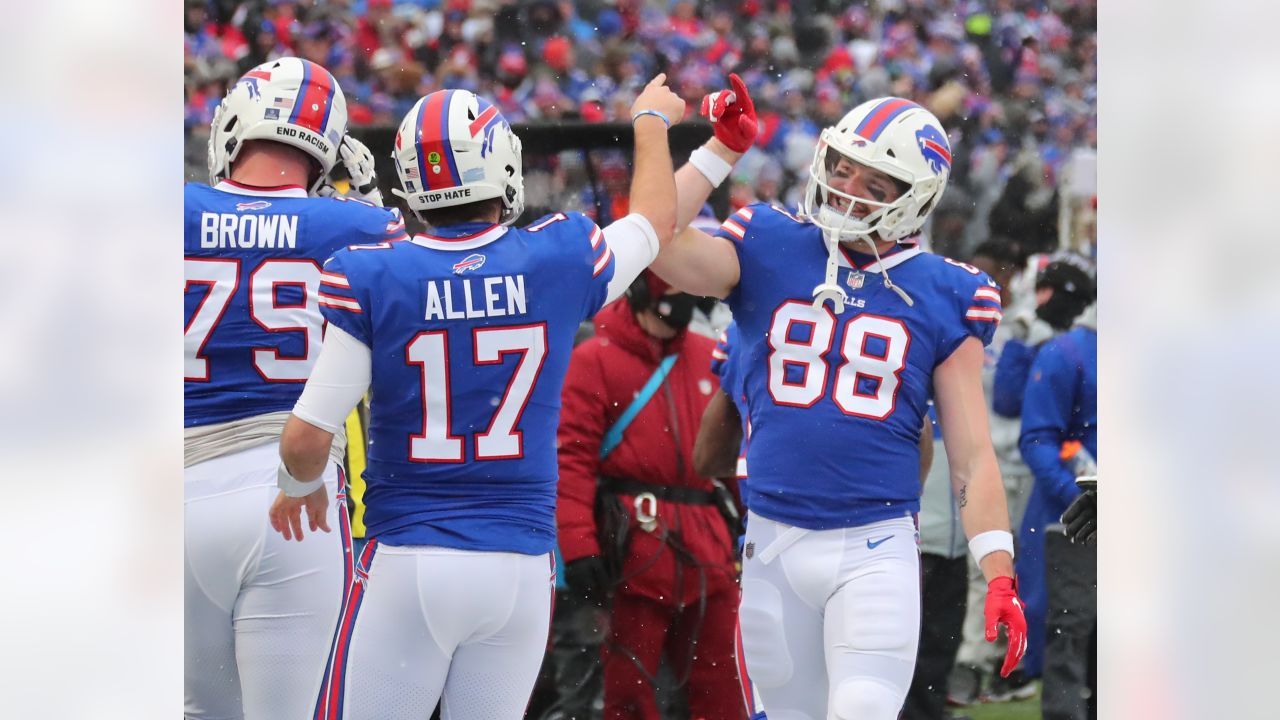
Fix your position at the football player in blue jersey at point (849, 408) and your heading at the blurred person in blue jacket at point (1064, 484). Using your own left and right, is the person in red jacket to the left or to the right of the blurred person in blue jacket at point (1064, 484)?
left

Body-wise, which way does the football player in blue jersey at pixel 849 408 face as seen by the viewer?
toward the camera

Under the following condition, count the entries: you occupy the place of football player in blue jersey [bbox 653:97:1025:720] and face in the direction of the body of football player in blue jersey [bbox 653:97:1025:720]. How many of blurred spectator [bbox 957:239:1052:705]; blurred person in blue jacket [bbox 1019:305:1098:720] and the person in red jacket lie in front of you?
0

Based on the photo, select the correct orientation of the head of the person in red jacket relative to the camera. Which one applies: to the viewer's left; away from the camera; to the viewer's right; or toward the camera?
toward the camera

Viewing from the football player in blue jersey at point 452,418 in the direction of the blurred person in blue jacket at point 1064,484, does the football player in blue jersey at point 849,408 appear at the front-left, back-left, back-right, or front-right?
front-right

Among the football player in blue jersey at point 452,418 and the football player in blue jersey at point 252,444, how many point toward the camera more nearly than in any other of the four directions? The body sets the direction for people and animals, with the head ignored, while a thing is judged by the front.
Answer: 0

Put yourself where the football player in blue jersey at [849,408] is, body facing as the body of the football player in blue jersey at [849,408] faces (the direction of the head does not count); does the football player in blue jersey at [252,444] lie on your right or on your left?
on your right

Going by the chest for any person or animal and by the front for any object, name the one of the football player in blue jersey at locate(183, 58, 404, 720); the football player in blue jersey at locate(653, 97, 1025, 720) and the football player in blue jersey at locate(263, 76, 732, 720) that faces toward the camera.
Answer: the football player in blue jersey at locate(653, 97, 1025, 720)

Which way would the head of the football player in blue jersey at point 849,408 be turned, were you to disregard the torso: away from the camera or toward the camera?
toward the camera

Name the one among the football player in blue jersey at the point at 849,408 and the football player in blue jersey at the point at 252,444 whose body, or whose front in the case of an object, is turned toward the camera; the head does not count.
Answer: the football player in blue jersey at the point at 849,408

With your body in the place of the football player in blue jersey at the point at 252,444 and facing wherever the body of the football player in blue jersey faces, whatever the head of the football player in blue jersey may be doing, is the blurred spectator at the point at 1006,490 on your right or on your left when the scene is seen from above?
on your right

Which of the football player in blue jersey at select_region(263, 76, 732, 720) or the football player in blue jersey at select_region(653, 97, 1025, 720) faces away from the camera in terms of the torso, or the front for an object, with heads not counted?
the football player in blue jersey at select_region(263, 76, 732, 720)

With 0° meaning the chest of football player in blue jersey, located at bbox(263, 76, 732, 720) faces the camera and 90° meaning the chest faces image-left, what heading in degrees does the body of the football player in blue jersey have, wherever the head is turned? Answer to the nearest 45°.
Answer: approximately 180°

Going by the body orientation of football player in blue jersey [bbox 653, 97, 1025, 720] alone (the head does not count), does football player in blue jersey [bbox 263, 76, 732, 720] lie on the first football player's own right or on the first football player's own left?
on the first football player's own right

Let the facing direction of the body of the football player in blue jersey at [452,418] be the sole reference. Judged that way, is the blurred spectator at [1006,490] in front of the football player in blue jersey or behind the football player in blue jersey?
in front

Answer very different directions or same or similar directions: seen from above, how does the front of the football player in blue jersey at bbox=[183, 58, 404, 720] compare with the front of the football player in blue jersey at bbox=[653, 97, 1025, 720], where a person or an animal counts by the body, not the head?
very different directions

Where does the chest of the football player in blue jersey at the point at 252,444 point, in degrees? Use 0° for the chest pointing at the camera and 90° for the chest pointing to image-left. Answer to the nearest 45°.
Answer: approximately 180°

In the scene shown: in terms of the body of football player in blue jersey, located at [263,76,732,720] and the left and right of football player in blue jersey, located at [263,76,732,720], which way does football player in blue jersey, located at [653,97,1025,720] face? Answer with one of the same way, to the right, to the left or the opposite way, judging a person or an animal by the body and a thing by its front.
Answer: the opposite way

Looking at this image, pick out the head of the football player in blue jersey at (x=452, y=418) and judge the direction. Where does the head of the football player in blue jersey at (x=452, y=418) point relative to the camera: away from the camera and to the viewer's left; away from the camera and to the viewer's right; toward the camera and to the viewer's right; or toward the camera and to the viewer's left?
away from the camera and to the viewer's right

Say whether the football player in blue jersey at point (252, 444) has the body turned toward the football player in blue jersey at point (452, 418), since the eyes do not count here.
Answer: no

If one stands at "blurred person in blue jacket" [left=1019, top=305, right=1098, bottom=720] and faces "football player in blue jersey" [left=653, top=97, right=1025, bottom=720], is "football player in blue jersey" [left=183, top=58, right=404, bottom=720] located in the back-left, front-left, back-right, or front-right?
front-right

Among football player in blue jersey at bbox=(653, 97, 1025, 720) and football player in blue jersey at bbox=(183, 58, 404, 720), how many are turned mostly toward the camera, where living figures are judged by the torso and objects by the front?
1

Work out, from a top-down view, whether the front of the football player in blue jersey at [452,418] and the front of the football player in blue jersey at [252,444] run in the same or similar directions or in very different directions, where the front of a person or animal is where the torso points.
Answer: same or similar directions
